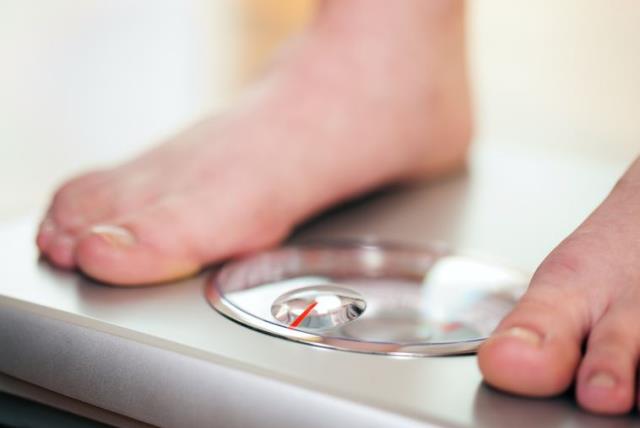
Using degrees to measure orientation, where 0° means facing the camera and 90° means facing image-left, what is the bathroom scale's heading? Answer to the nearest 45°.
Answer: approximately 45°
